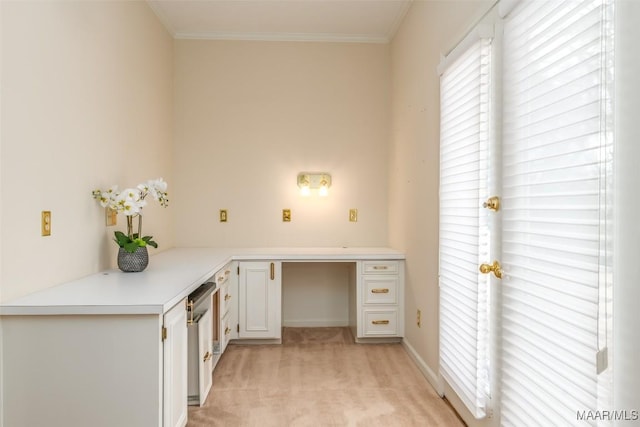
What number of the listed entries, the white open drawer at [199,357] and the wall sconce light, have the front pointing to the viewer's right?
1

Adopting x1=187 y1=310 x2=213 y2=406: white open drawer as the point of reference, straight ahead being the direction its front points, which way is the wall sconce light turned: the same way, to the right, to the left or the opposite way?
to the right

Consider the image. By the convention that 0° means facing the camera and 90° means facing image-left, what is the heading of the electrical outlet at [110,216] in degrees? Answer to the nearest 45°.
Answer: approximately 315°

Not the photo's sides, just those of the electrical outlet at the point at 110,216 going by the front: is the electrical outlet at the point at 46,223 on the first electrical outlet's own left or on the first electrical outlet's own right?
on the first electrical outlet's own right

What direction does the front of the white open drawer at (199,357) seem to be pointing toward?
to the viewer's right

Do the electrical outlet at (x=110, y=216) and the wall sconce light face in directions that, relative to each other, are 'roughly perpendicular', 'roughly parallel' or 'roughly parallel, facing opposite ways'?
roughly perpendicular

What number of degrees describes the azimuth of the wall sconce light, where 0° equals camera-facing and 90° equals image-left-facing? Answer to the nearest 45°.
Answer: approximately 0°

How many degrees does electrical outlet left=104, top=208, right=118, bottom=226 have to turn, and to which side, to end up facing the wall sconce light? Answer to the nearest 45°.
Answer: approximately 45° to its left
